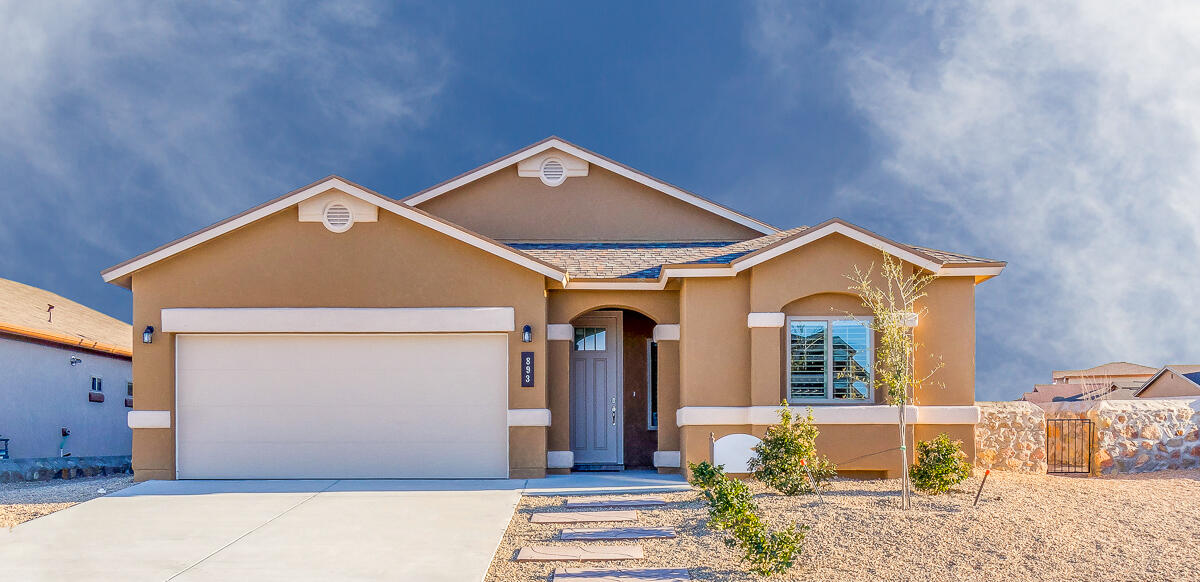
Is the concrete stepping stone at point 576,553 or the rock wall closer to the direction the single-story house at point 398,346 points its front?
the concrete stepping stone

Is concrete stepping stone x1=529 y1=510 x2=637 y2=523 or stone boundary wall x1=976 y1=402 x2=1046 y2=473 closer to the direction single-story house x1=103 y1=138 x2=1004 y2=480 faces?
the concrete stepping stone

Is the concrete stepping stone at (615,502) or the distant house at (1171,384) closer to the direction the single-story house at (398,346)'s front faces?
the concrete stepping stone

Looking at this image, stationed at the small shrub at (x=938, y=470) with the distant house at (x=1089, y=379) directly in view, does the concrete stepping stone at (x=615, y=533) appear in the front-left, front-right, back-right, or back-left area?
back-left

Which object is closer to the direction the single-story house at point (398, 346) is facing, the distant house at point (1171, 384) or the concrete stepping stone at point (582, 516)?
the concrete stepping stone

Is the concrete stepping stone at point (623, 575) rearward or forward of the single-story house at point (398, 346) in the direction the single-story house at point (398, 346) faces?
forward

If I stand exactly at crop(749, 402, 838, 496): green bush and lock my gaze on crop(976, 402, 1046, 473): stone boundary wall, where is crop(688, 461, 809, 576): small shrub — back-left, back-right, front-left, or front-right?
back-right

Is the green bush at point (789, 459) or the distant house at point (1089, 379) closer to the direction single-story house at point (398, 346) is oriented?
the green bush

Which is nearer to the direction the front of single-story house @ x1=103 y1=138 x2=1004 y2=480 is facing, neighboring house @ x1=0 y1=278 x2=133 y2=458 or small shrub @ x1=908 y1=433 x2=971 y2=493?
the small shrub

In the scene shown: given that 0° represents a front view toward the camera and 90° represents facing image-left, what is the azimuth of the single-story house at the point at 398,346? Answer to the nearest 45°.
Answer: approximately 0°
